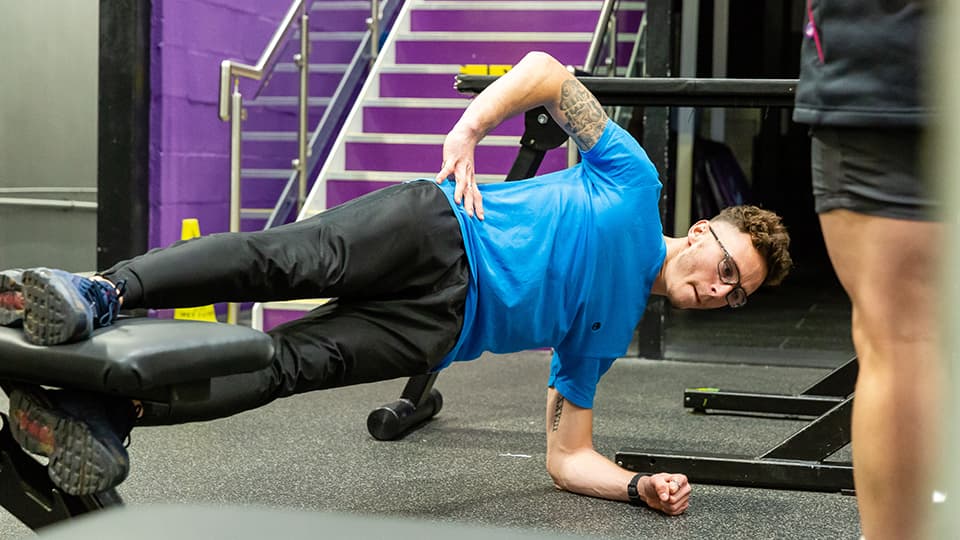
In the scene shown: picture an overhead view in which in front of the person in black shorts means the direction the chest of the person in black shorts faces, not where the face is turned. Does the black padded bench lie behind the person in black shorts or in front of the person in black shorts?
in front

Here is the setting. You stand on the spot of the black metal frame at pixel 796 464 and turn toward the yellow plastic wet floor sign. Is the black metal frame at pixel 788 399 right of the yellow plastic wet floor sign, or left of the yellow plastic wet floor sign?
right

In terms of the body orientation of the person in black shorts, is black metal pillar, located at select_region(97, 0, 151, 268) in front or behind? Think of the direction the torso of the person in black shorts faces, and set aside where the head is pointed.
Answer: in front

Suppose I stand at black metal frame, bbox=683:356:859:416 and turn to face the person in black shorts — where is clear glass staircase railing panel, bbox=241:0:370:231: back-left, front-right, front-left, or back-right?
back-right
